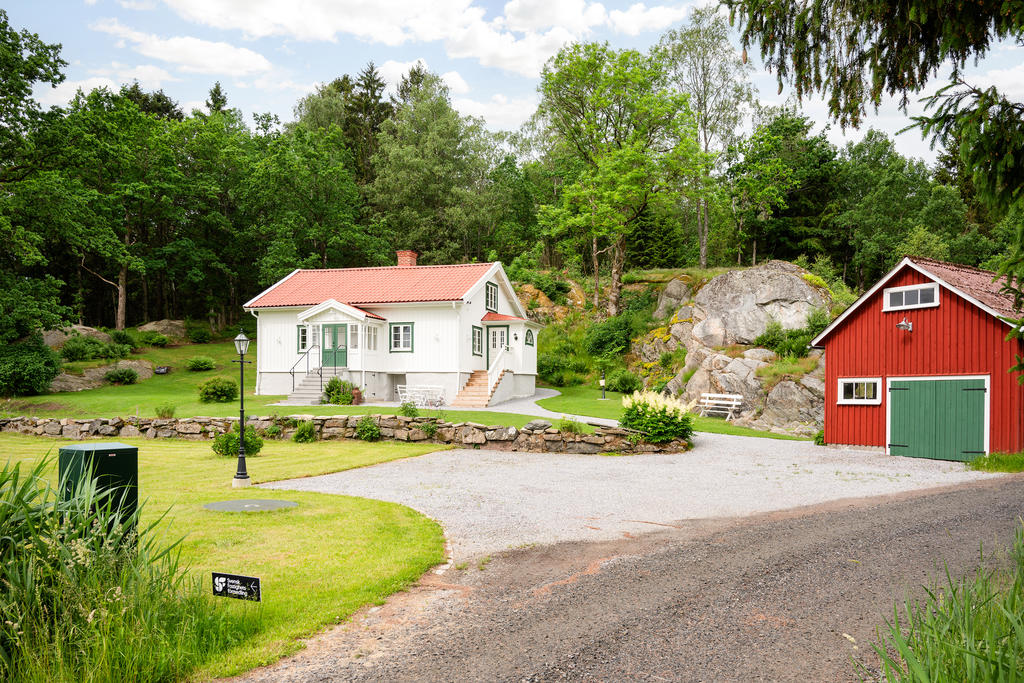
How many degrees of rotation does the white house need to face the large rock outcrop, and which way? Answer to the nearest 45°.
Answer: approximately 135° to its left

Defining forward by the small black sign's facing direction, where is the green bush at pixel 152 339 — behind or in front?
behind

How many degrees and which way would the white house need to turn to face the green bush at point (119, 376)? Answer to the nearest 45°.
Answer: approximately 45° to its right

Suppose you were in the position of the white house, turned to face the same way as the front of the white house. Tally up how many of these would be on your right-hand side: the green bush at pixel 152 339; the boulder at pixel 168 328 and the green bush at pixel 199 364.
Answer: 3

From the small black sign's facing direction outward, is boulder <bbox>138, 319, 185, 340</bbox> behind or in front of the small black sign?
behind

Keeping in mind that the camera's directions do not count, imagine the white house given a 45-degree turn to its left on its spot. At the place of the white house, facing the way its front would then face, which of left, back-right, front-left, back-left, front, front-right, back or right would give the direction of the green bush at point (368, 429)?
front

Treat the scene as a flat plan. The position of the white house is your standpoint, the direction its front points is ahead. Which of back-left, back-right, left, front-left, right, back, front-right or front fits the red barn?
left

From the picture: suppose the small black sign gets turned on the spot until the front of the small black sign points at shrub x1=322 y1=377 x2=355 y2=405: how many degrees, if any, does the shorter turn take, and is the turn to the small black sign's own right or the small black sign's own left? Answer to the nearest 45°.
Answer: approximately 180°

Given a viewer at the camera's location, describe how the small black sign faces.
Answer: facing the viewer

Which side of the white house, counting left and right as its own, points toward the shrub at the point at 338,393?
front

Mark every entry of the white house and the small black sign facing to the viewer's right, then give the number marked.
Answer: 0

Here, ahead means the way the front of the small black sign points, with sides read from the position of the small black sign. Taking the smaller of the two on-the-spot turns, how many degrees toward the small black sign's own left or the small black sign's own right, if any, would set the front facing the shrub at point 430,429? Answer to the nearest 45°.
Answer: approximately 180°

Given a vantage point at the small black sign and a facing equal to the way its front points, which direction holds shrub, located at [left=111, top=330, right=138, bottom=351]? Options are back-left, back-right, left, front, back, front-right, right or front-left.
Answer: back

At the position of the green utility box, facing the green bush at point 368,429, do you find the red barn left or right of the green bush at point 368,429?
right

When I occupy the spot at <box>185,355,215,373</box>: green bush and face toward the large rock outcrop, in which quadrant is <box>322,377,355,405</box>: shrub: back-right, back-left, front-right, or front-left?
front-right

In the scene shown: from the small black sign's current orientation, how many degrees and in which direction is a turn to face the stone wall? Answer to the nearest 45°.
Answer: approximately 180°

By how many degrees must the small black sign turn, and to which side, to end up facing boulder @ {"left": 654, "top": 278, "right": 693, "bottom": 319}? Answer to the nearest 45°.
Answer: approximately 135° to its left

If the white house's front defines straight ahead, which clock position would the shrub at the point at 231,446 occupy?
The shrub is roughly at 11 o'clock from the white house.
